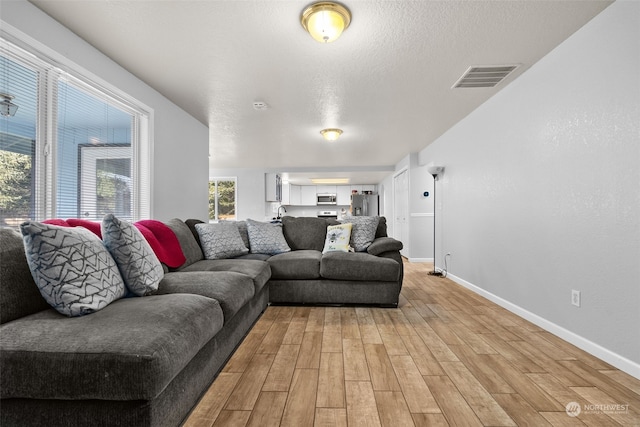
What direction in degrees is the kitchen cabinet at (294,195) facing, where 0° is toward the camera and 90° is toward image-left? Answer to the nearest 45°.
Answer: approximately 0°

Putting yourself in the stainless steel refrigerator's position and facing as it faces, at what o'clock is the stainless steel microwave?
The stainless steel microwave is roughly at 3 o'clock from the stainless steel refrigerator.

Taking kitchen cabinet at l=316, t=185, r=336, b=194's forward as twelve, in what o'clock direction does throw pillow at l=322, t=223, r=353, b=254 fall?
The throw pillow is roughly at 12 o'clock from the kitchen cabinet.

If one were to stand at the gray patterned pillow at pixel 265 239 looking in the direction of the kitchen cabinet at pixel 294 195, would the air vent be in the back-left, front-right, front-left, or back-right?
back-right

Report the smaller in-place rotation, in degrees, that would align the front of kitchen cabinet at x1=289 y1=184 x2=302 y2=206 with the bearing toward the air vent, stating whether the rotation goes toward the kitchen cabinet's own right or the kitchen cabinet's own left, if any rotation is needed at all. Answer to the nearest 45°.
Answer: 0° — it already faces it

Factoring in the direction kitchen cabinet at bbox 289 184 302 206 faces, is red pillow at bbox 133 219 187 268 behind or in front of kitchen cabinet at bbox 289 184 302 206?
in front

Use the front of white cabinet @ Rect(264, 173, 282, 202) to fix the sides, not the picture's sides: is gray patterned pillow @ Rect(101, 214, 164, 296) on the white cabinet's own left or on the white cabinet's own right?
on the white cabinet's own right

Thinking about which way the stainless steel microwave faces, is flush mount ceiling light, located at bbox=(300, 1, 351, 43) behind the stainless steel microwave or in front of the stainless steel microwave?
in front

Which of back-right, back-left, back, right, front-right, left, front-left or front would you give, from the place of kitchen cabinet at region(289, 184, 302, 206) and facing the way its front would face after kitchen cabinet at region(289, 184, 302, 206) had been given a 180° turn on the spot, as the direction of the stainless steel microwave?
right

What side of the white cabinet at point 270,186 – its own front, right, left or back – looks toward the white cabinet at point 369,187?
left
